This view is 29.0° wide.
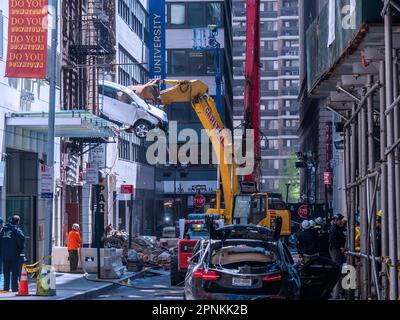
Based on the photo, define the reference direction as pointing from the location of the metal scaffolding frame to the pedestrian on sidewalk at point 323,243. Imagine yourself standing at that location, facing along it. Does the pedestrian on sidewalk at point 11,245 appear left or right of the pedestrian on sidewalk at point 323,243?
left

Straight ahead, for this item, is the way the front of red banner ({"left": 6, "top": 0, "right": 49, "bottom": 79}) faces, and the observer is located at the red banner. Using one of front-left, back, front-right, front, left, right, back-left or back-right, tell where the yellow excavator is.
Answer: back-left

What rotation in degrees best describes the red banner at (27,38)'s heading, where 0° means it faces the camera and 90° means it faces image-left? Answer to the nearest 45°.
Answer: approximately 0°

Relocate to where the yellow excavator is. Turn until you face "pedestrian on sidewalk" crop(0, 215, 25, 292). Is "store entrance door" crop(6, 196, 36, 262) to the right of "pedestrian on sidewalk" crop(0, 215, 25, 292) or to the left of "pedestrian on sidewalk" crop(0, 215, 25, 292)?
right

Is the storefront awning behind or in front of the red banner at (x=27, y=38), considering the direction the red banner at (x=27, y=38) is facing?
behind
